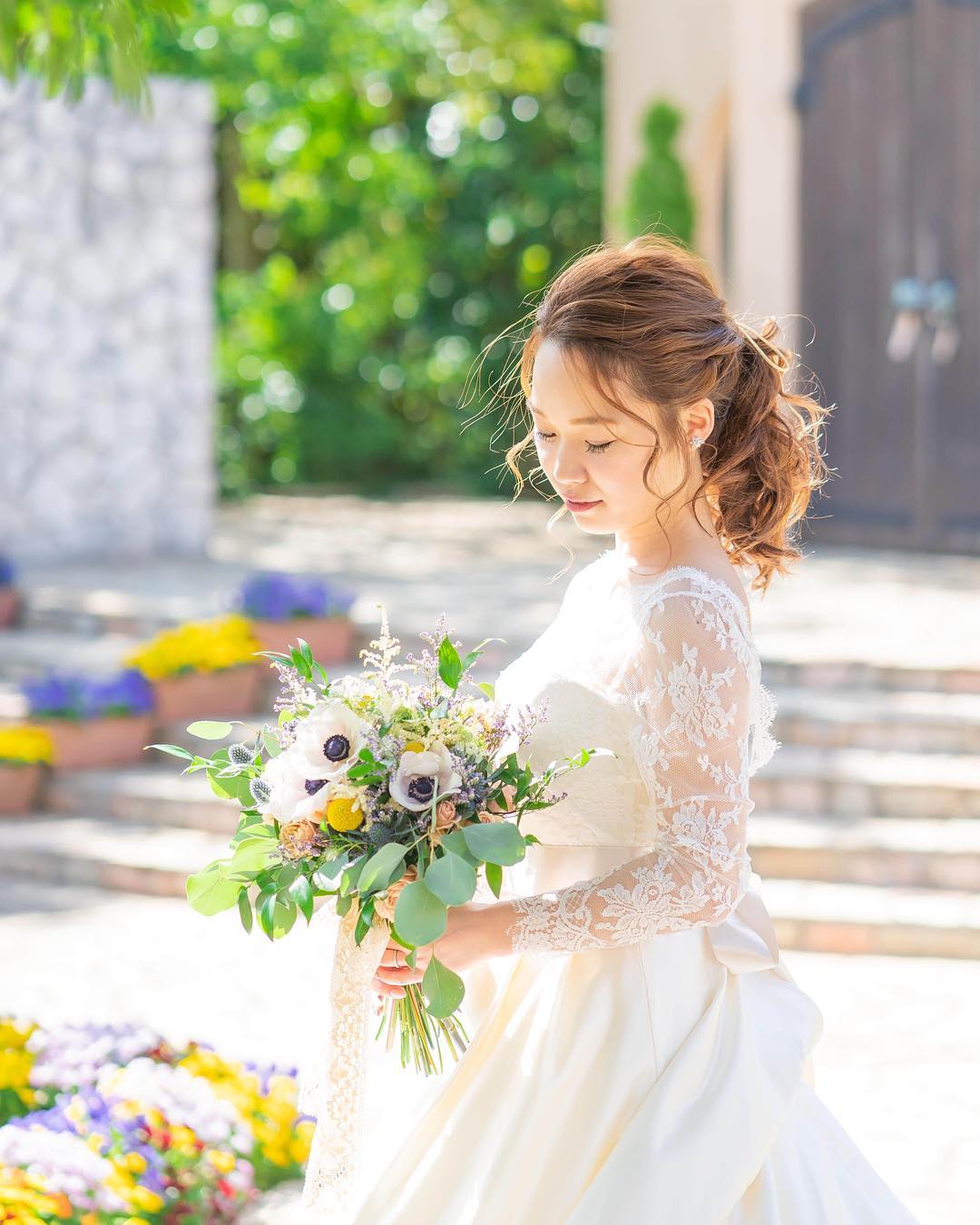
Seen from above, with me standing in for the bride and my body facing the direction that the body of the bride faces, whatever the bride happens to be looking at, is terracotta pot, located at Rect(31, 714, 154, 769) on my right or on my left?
on my right

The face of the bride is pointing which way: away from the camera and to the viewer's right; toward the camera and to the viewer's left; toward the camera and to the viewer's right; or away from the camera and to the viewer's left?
toward the camera and to the viewer's left

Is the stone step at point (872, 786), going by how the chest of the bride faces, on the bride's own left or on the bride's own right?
on the bride's own right

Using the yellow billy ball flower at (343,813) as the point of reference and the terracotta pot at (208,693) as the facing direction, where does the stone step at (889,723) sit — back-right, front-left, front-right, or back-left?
front-right

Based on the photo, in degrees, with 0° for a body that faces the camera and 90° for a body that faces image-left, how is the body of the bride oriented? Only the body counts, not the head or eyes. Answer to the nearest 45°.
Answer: approximately 90°

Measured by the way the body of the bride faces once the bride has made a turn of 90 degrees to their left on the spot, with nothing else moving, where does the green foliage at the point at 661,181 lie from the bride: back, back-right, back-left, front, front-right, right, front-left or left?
back

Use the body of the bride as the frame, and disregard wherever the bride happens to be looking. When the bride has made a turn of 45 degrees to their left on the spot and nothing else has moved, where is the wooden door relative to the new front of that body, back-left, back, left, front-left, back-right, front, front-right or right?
back-right

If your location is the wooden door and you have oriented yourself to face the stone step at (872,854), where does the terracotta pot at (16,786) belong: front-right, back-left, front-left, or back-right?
front-right

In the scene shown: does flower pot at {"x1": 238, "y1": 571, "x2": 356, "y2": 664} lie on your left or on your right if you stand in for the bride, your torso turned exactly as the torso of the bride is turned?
on your right

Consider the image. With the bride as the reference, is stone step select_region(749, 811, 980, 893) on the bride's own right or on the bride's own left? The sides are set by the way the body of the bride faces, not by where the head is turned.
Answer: on the bride's own right

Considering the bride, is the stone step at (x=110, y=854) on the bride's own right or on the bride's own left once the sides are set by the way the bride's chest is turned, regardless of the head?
on the bride's own right
